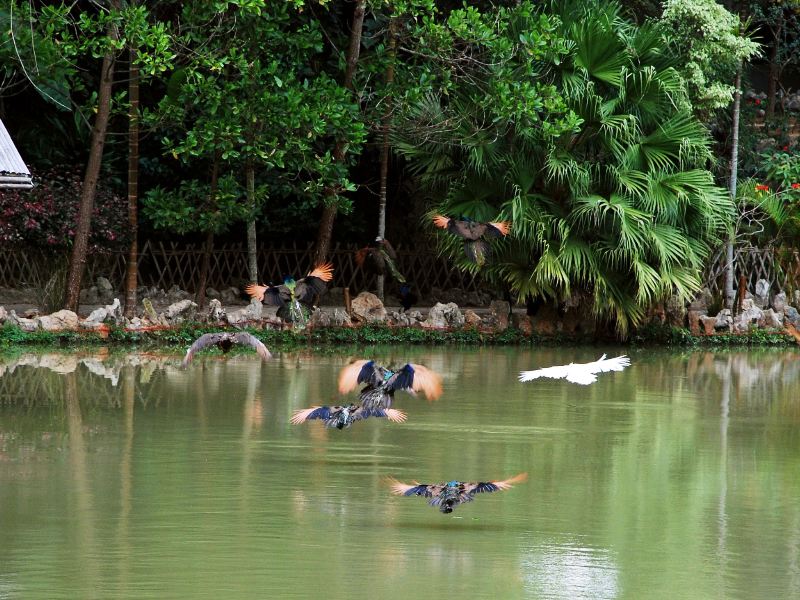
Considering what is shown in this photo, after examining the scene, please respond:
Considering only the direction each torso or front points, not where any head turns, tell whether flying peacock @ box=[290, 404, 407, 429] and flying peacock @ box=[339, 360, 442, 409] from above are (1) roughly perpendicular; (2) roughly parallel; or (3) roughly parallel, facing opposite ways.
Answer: roughly parallel

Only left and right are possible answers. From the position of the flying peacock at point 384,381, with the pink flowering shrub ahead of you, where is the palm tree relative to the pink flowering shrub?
right

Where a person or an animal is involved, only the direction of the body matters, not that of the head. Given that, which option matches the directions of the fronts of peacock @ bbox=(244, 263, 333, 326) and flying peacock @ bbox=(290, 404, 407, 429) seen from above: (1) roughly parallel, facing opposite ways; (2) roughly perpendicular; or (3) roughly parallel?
roughly parallel
